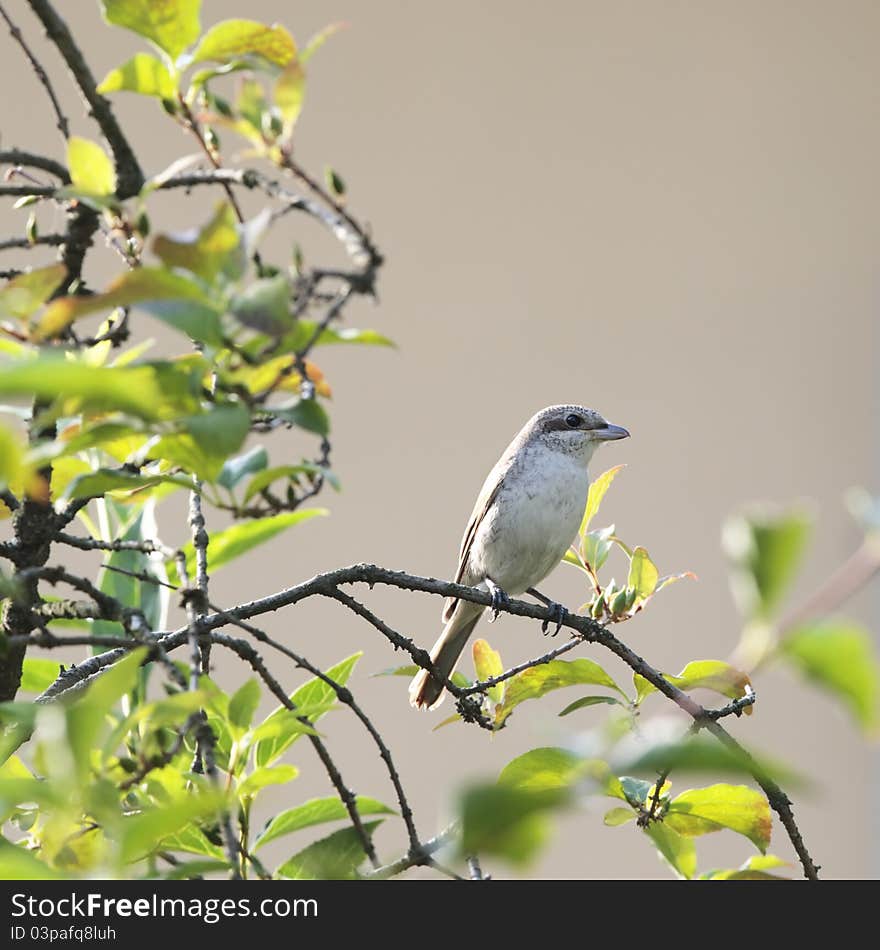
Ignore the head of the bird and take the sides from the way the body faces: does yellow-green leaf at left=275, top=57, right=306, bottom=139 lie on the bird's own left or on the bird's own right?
on the bird's own right

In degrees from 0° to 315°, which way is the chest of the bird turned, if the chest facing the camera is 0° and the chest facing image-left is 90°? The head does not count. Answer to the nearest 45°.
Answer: approximately 315°

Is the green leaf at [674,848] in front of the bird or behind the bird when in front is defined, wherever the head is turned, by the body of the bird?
in front

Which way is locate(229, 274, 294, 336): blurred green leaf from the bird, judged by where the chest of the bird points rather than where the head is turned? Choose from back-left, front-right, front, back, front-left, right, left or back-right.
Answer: back-right

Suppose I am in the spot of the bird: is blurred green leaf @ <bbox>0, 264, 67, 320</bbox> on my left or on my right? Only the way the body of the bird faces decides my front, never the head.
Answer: on my right
